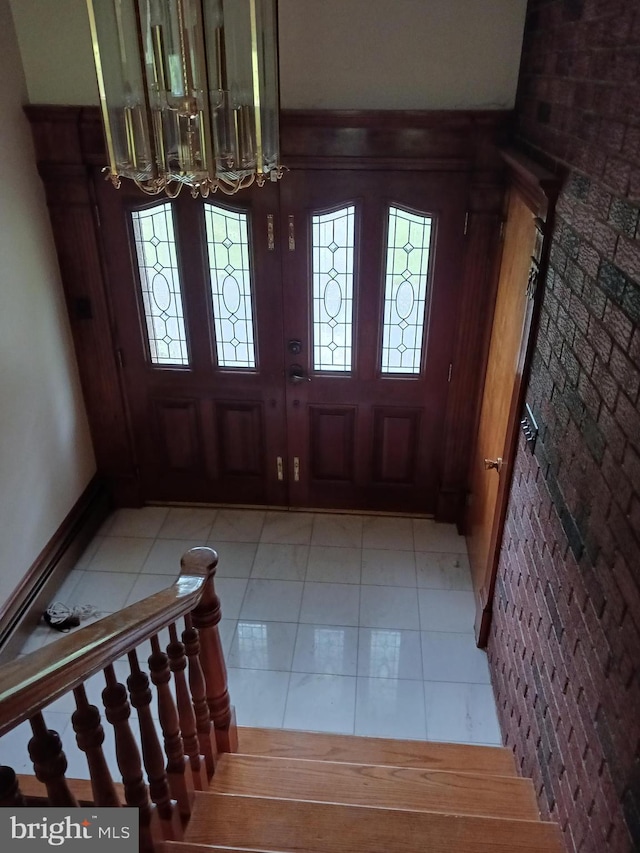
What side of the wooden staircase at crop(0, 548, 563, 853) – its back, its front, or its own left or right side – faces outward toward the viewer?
back

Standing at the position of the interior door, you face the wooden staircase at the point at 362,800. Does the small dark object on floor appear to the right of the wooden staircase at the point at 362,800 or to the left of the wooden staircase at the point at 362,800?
right

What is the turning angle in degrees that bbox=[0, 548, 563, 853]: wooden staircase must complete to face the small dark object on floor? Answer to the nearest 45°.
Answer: approximately 45° to its left

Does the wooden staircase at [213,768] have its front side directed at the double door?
yes

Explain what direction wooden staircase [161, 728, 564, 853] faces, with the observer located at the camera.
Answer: facing away from the viewer

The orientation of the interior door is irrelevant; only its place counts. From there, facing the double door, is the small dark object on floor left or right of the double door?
left
